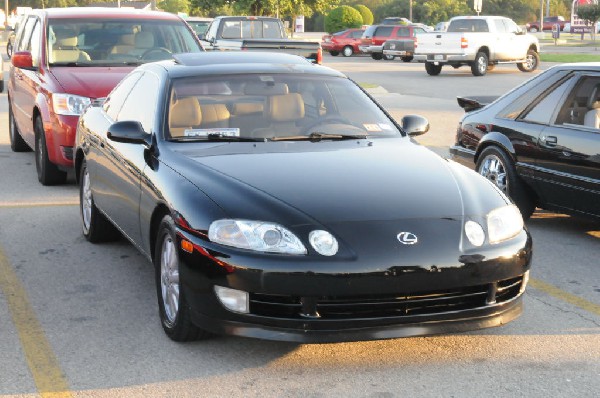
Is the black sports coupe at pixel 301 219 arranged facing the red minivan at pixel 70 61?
no

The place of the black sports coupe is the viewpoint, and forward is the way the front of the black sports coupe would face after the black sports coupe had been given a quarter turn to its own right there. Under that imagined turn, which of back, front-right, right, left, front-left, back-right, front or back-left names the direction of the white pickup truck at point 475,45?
back-right

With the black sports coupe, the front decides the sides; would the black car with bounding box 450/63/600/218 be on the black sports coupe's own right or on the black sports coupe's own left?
on the black sports coupe's own left

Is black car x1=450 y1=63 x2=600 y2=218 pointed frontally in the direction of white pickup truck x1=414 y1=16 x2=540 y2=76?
no

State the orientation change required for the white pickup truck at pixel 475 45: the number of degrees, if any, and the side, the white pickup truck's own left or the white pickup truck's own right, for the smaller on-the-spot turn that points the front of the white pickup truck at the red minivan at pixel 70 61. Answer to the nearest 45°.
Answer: approximately 135° to the white pickup truck's own right

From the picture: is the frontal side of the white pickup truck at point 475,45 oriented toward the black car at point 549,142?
no

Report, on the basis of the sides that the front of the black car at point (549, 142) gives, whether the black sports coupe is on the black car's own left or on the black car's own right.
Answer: on the black car's own right

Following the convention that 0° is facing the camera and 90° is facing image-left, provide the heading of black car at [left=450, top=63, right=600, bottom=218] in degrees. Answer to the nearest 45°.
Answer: approximately 315°

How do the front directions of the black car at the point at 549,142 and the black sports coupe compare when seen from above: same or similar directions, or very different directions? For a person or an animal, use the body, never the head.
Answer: same or similar directions

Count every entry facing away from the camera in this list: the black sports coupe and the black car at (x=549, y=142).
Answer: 0

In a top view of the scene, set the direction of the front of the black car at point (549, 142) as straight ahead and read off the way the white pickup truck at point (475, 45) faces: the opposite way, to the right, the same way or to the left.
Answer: to the left
